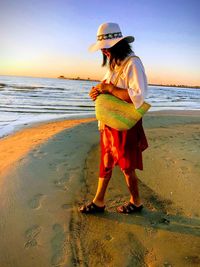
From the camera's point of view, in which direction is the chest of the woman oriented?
to the viewer's left

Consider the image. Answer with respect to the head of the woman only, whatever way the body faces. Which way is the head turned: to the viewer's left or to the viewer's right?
to the viewer's left
